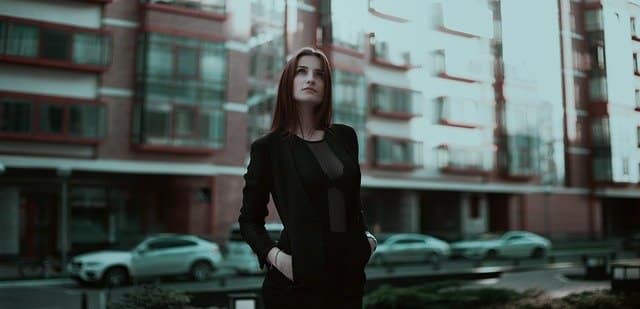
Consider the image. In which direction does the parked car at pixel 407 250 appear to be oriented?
to the viewer's left

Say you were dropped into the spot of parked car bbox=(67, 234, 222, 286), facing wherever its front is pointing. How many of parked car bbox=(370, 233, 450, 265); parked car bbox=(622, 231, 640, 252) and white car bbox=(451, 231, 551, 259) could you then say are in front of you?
0

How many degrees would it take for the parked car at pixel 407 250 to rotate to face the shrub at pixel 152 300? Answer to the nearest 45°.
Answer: approximately 90° to its left

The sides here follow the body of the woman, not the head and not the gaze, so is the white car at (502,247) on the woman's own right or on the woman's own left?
on the woman's own left

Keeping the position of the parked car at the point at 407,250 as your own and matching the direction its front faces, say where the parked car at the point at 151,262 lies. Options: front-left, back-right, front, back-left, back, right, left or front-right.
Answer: front-left

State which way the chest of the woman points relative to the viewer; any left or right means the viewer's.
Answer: facing the viewer and to the right of the viewer

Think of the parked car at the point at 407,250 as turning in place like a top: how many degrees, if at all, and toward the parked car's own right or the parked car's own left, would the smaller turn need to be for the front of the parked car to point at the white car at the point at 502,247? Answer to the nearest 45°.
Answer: approximately 135° to the parked car's own right

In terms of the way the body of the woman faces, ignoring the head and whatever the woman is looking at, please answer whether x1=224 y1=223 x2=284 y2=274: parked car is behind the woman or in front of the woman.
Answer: behind

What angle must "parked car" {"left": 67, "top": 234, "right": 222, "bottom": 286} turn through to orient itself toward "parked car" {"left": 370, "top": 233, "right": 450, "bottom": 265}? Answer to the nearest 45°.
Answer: approximately 180°

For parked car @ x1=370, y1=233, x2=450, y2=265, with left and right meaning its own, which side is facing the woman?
left
